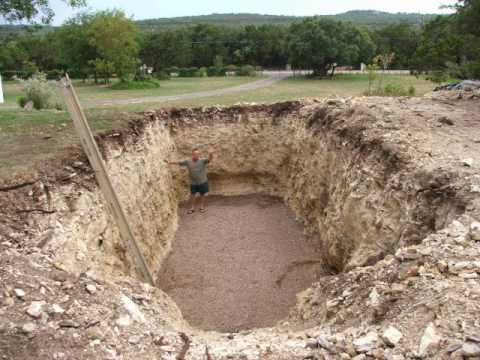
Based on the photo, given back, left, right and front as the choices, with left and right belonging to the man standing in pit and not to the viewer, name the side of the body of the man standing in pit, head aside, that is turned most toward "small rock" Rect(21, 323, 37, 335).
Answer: front

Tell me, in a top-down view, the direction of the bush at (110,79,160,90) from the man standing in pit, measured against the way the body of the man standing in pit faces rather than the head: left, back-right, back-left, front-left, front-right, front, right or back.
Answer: back

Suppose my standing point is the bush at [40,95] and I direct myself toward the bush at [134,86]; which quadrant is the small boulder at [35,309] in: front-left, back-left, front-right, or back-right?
back-right

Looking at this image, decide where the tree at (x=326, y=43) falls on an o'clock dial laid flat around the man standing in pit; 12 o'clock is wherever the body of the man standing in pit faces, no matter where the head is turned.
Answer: The tree is roughly at 7 o'clock from the man standing in pit.

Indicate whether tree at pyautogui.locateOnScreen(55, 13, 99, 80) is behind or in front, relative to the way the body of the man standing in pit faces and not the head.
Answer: behind

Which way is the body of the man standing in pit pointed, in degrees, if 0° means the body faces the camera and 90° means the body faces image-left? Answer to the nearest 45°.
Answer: approximately 0°

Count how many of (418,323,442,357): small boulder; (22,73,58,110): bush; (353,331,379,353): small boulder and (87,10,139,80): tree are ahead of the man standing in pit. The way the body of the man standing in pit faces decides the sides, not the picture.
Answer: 2

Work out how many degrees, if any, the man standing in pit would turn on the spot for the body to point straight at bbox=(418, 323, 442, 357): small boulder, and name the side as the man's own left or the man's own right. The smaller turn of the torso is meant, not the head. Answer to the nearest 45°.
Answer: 0° — they already face it

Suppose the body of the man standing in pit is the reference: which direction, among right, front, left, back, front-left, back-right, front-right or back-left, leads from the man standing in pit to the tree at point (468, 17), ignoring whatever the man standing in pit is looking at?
left

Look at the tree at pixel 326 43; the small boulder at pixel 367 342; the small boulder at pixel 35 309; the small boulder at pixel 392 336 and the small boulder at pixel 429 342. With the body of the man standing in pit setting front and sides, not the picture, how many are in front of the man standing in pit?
4

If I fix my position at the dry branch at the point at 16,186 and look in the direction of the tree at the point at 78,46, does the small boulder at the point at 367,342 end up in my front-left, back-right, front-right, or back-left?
back-right

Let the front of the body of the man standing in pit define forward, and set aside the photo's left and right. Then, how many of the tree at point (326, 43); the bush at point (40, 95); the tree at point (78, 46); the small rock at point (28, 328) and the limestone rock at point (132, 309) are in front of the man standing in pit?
2

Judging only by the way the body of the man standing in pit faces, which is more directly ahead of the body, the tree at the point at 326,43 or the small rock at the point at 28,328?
the small rock

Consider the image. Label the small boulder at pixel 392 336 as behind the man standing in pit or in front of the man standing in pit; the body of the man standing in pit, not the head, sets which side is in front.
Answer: in front

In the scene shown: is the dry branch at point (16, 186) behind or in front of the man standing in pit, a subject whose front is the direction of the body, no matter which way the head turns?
in front

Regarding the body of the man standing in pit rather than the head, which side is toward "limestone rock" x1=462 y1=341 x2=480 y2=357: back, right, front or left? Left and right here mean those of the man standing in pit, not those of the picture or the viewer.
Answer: front
